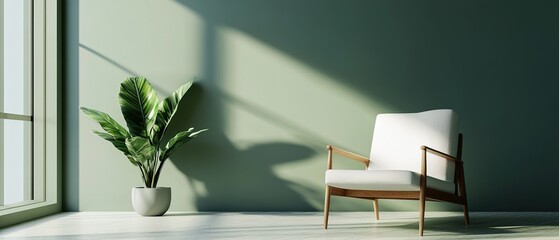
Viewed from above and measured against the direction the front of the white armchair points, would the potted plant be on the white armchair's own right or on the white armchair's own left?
on the white armchair's own right

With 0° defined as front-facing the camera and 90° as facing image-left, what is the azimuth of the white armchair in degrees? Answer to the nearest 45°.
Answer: approximately 45°
